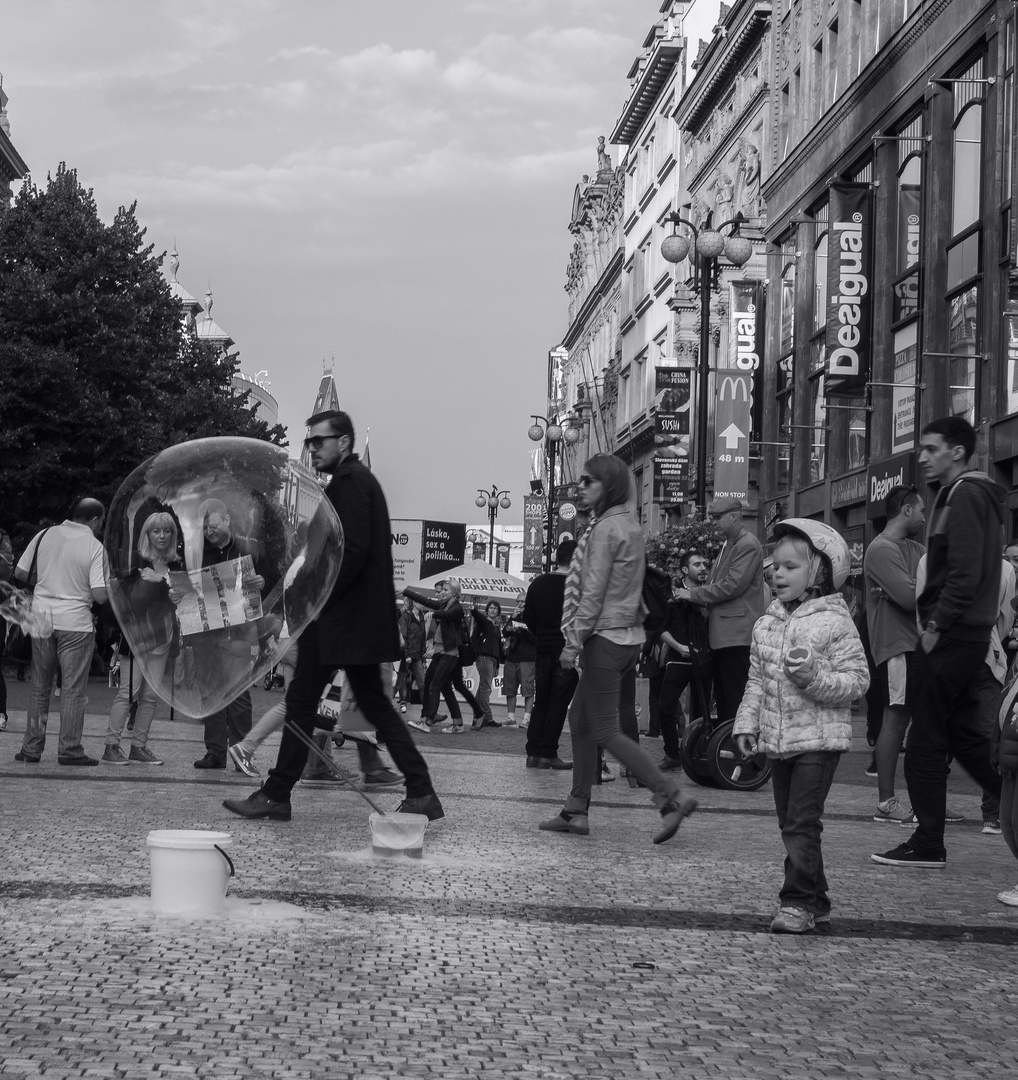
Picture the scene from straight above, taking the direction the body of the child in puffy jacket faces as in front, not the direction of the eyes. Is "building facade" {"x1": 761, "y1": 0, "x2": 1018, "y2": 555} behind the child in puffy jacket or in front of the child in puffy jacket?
behind

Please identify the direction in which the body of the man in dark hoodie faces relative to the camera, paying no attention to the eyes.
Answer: to the viewer's left

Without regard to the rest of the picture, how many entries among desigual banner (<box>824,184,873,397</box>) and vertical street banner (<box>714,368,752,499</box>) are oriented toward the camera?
2

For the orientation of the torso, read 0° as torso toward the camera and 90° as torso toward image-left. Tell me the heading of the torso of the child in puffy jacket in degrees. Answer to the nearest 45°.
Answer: approximately 45°

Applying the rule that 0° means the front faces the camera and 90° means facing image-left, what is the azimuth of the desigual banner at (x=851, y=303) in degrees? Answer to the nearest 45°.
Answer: approximately 0°

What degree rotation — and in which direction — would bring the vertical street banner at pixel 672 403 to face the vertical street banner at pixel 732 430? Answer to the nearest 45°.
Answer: approximately 90° to its left

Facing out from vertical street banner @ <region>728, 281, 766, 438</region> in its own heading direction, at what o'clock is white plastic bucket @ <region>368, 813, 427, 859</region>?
The white plastic bucket is roughly at 12 o'clock from the vertical street banner.

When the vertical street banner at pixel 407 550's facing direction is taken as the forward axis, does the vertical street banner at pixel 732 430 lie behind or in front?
in front

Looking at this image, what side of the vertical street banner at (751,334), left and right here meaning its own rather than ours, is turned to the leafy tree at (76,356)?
right

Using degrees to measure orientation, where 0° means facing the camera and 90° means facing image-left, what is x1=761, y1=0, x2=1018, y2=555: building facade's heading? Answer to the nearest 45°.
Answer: approximately 45°

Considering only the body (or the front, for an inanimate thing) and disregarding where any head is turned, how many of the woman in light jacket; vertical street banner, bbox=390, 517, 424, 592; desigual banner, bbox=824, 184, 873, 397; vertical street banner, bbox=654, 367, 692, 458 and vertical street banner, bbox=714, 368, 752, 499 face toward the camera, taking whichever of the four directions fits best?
4

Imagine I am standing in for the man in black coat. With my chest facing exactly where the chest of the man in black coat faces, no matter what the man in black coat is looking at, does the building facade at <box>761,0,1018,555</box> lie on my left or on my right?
on my right

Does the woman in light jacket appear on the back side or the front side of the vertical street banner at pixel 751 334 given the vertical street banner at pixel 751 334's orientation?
on the front side
